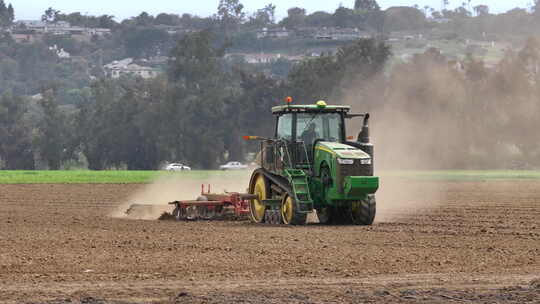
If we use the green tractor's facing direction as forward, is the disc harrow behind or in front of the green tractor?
behind

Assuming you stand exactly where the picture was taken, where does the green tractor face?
facing the viewer and to the right of the viewer
